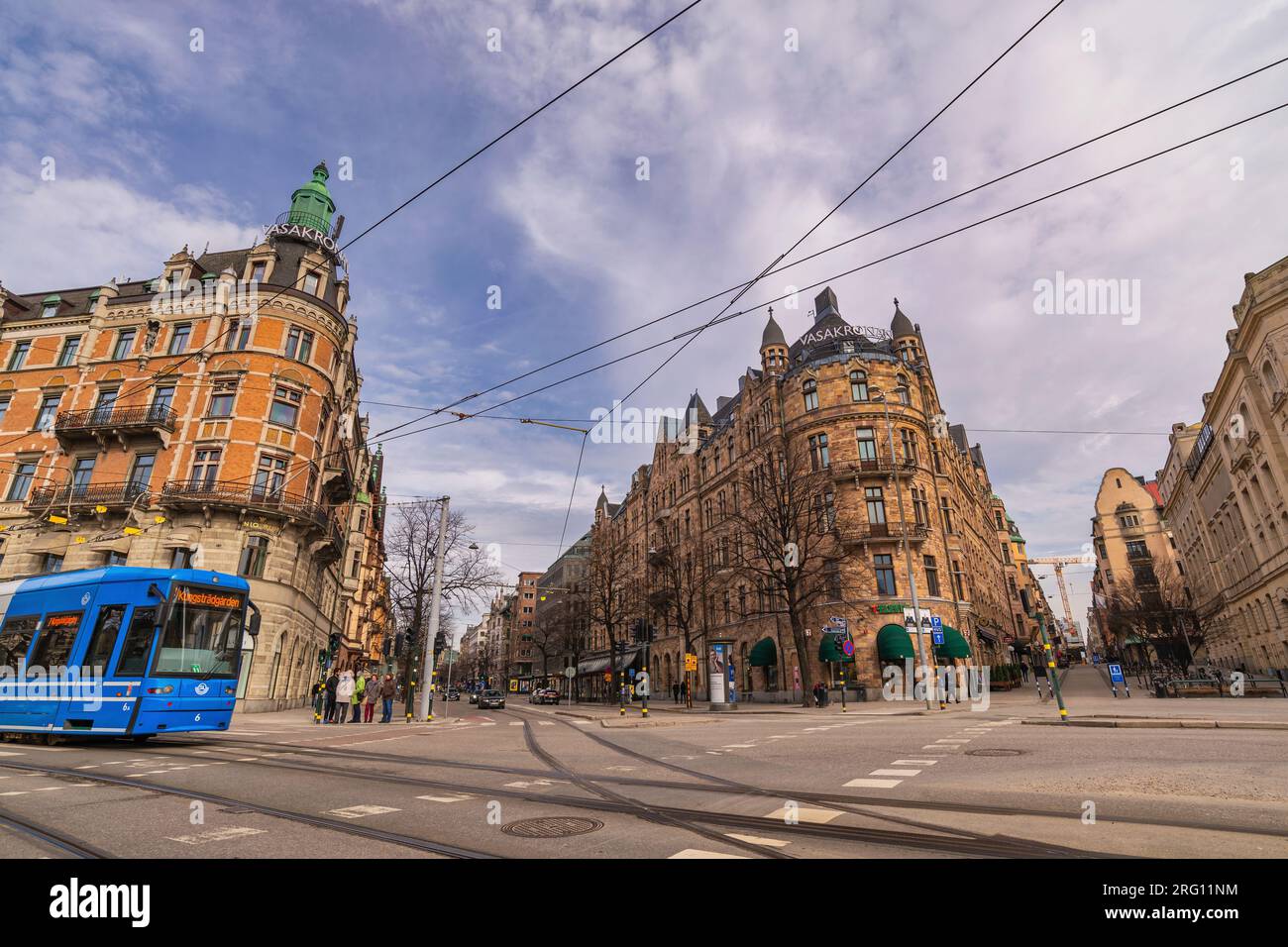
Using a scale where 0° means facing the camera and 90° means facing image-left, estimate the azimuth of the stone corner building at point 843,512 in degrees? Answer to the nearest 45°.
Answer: approximately 0°

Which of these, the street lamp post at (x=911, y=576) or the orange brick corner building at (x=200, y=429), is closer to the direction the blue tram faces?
the street lamp post

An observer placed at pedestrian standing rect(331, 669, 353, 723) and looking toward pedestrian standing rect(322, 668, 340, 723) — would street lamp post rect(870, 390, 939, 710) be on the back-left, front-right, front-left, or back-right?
back-right

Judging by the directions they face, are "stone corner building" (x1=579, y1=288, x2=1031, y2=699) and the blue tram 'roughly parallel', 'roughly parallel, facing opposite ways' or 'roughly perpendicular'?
roughly perpendicular

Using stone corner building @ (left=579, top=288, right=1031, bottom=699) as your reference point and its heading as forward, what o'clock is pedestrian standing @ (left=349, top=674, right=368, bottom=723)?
The pedestrian standing is roughly at 2 o'clock from the stone corner building.

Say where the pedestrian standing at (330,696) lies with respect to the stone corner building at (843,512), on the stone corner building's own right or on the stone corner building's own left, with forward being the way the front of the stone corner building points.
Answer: on the stone corner building's own right

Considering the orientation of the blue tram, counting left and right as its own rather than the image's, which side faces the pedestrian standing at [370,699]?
left
